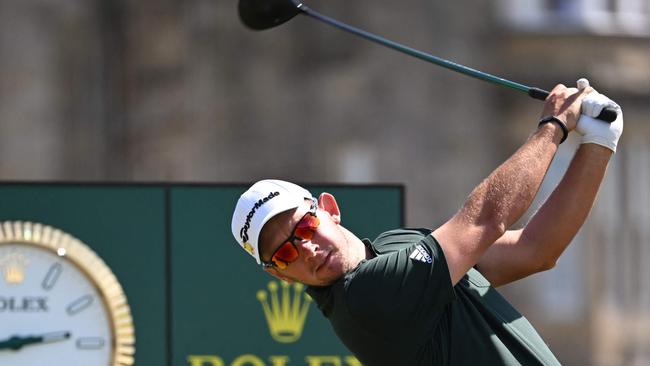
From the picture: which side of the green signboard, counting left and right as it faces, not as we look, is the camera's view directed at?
front

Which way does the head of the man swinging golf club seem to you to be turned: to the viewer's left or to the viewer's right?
to the viewer's left

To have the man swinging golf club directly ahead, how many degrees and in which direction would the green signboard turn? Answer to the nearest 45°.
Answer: approximately 45° to its left
